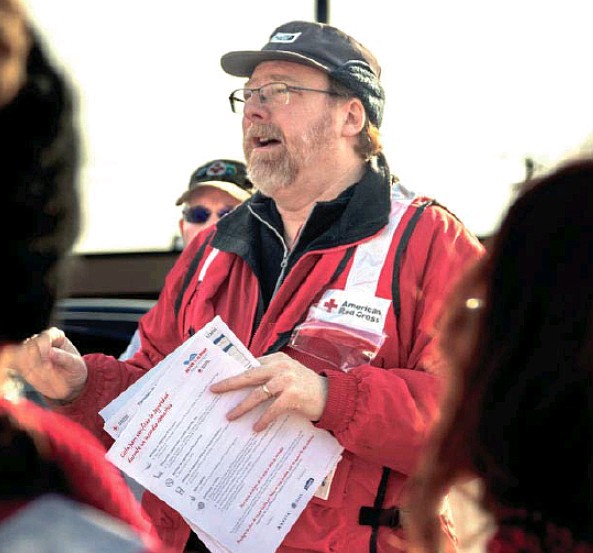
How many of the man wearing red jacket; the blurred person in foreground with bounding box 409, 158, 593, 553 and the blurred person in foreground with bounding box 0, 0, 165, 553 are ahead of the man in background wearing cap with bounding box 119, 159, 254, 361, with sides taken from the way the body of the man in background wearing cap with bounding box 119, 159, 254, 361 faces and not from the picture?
3

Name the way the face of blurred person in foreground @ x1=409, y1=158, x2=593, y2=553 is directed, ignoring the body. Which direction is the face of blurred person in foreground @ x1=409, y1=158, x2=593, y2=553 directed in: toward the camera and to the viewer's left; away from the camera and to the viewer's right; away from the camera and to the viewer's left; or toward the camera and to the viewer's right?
away from the camera and to the viewer's left

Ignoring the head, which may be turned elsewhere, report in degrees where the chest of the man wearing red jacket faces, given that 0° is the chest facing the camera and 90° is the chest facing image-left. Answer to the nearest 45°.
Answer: approximately 45°

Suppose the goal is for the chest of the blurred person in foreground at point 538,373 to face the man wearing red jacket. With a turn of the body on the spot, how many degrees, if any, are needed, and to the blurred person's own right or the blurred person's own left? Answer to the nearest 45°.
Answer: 0° — they already face them

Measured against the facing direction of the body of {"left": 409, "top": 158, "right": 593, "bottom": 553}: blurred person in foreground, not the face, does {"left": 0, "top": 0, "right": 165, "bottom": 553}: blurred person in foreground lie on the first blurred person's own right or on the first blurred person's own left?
on the first blurred person's own left

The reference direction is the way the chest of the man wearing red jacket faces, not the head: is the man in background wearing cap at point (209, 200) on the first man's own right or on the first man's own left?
on the first man's own right

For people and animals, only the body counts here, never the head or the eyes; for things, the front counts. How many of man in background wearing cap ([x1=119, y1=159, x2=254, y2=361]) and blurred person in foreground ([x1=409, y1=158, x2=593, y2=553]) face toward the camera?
1

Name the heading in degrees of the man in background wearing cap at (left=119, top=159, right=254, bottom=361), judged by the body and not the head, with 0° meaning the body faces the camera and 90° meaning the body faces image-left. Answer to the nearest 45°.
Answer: approximately 0°

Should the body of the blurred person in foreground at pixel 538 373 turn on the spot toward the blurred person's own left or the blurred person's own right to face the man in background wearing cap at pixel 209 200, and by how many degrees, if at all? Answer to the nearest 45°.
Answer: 0° — they already face them

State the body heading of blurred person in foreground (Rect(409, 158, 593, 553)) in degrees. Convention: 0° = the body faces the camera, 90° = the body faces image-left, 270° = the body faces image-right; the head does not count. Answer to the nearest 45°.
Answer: approximately 135°
